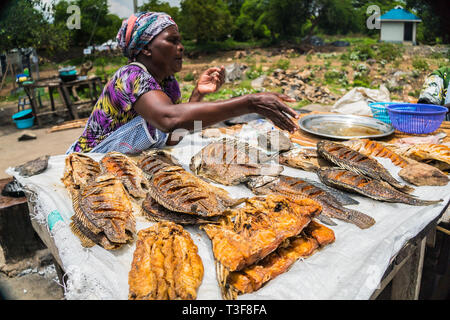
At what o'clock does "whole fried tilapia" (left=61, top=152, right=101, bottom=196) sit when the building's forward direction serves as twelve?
The whole fried tilapia is roughly at 12 o'clock from the building.

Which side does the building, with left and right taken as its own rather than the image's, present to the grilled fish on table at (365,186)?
front

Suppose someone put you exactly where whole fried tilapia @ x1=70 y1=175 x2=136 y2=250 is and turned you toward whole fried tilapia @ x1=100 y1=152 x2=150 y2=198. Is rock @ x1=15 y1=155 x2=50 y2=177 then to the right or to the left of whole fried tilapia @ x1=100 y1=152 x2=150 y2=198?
left

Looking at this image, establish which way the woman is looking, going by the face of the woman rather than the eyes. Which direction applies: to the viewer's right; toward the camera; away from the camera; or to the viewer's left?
to the viewer's right

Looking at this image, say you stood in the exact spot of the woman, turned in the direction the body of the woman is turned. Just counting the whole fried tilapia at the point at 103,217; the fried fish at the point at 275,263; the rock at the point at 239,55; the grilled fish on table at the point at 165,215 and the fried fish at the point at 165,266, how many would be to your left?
1

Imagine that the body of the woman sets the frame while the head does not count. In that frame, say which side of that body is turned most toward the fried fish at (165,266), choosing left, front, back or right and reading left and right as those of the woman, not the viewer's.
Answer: right

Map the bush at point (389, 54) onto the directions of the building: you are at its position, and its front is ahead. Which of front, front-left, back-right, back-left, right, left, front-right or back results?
front

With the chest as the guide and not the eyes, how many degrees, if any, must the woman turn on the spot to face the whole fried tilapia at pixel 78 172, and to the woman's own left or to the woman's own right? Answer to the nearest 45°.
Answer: approximately 135° to the woman's own right

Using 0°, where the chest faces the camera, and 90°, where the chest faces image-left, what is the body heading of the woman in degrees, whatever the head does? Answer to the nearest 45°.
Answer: approximately 270°

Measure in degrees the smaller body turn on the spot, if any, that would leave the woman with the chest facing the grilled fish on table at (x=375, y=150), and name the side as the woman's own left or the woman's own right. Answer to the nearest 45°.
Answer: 0° — they already face it

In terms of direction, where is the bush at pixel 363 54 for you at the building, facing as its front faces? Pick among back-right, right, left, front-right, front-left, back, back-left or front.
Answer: front

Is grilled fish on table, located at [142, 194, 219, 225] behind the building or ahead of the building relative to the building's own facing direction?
ahead

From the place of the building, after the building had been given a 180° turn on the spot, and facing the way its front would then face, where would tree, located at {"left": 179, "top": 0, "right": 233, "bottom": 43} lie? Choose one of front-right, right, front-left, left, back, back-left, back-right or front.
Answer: back-left

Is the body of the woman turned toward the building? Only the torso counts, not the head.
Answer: no

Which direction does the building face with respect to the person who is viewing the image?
facing the viewer

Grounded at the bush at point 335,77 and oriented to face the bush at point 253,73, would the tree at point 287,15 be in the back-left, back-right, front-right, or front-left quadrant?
front-right
